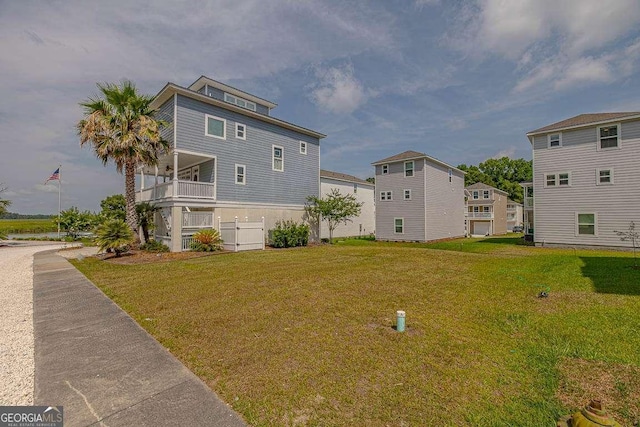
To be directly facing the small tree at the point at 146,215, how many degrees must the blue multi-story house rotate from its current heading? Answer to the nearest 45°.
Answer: approximately 45° to its right

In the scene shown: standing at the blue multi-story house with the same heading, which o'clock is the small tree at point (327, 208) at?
The small tree is roughly at 7 o'clock from the blue multi-story house.

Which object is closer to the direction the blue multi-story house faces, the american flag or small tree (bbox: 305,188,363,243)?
the american flag

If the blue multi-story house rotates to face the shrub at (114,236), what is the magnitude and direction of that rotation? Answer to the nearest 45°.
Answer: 0° — it already faces it

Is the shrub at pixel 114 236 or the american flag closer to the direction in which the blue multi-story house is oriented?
the shrub

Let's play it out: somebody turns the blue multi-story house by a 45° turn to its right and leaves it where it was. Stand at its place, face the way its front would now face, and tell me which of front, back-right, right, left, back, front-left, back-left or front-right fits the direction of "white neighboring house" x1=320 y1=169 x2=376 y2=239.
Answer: back-right

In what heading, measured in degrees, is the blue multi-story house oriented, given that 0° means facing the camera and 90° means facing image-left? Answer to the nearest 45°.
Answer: approximately 45°

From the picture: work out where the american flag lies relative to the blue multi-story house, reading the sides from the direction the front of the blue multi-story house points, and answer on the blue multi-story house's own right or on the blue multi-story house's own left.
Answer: on the blue multi-story house's own right

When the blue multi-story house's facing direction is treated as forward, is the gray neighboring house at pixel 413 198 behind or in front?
behind

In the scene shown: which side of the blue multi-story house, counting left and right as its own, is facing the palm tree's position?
front
